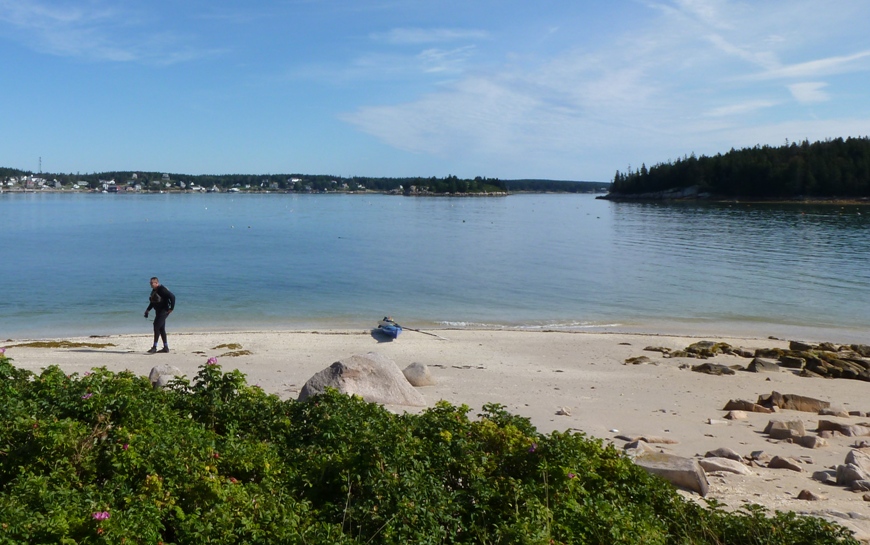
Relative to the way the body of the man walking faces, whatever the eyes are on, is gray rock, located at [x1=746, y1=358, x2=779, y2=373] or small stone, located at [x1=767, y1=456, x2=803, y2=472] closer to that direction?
the small stone

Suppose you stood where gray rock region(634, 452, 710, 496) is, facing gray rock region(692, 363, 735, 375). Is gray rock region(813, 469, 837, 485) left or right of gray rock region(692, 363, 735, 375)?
right

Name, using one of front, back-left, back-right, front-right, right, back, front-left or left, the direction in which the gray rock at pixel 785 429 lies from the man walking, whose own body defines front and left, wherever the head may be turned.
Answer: left

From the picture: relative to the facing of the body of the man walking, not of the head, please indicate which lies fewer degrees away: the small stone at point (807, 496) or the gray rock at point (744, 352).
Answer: the small stone

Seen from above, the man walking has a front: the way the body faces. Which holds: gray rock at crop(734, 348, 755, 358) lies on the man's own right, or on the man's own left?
on the man's own left

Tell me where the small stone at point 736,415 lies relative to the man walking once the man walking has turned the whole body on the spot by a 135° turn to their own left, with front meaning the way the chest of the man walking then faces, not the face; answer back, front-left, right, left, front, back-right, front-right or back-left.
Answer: front-right

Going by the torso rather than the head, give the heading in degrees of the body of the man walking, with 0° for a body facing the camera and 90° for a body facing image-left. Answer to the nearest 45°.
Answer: approximately 45°

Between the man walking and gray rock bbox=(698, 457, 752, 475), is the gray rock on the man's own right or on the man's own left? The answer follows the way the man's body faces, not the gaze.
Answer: on the man's own left

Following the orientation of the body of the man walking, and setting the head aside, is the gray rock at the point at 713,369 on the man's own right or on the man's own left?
on the man's own left

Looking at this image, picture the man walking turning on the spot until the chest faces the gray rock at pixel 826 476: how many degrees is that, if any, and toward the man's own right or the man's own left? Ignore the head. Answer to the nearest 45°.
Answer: approximately 90° to the man's own left

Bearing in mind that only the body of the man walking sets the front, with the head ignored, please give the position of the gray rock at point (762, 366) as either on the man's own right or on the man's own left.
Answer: on the man's own left
